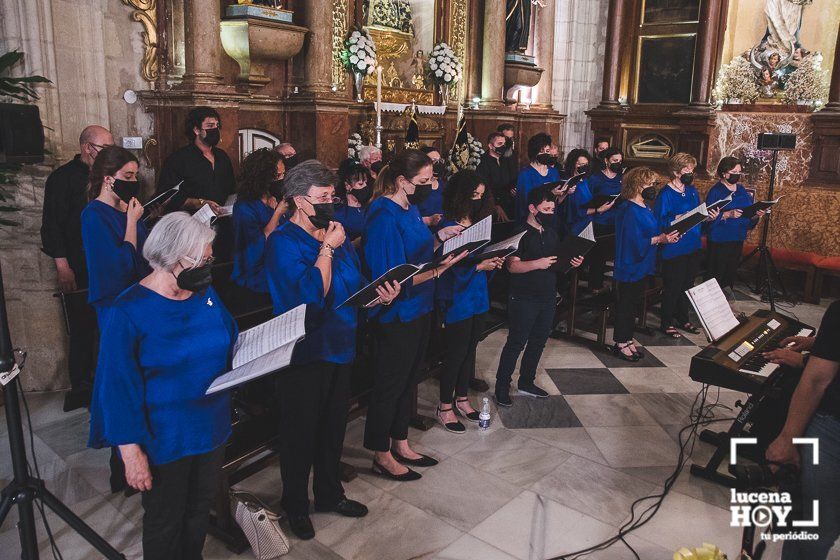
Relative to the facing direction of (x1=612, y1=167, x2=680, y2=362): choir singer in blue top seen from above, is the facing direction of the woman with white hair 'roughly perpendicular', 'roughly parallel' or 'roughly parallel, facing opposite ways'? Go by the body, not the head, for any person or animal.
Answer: roughly parallel

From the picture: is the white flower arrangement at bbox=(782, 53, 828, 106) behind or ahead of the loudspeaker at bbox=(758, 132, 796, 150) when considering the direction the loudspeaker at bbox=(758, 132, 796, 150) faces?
behind

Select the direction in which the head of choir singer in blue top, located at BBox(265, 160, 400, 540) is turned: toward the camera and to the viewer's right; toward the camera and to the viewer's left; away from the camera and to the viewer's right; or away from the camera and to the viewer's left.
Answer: toward the camera and to the viewer's right

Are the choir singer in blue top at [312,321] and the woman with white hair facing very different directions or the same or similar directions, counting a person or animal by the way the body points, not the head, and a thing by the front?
same or similar directions

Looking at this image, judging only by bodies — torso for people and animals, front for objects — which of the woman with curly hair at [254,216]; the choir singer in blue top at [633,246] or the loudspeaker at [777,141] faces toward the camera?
the loudspeaker

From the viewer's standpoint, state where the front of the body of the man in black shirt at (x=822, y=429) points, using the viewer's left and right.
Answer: facing away from the viewer and to the left of the viewer

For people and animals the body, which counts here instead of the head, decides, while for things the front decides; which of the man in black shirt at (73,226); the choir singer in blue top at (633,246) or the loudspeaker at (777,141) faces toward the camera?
the loudspeaker

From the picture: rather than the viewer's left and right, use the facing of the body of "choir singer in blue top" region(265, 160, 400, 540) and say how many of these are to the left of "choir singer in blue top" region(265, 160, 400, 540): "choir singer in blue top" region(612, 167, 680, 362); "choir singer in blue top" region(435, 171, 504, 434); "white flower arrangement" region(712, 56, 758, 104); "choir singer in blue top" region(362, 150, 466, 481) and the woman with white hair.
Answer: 4

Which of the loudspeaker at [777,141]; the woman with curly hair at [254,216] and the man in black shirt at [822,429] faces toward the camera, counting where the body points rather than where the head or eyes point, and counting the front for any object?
the loudspeaker

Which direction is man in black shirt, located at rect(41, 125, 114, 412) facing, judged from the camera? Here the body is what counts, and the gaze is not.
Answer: to the viewer's right

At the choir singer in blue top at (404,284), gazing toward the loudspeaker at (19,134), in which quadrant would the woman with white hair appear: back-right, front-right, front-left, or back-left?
front-left

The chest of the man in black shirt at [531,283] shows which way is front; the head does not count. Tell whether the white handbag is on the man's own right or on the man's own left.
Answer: on the man's own right
